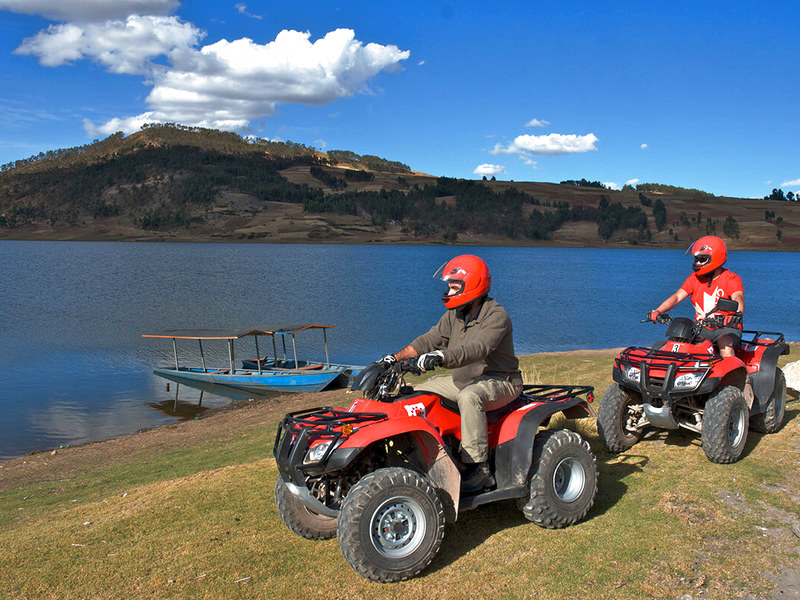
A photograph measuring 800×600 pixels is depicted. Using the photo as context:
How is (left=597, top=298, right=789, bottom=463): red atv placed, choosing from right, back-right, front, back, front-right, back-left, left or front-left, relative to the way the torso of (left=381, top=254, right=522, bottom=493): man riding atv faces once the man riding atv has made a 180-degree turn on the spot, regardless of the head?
front

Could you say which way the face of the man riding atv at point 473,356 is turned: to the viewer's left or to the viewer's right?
to the viewer's left

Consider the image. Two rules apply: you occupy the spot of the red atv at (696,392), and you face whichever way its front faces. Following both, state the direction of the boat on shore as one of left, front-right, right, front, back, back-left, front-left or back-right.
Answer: right

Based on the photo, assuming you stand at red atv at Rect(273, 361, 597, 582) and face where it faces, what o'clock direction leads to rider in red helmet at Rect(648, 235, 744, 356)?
The rider in red helmet is roughly at 6 o'clock from the red atv.

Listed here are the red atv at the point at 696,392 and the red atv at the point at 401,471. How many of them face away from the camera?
0

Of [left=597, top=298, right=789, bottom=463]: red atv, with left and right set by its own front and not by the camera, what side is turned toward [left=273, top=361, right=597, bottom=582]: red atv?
front

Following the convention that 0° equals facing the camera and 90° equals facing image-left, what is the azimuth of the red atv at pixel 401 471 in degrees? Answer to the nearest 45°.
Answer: approximately 45°

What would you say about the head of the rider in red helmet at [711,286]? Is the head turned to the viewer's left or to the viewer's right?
to the viewer's left

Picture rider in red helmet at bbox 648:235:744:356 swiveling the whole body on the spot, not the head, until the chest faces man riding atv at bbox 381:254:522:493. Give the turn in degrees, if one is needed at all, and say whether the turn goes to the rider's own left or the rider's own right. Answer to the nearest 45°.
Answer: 0° — they already face them
